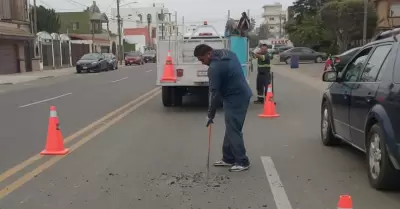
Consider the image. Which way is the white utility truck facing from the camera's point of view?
away from the camera

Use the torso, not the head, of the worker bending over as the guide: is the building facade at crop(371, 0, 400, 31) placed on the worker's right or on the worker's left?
on the worker's right

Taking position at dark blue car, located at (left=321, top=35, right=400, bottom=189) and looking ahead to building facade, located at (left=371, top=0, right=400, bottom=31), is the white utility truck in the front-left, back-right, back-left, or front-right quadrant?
front-left

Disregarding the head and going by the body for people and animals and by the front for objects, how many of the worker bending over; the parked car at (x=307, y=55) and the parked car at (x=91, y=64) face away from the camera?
0

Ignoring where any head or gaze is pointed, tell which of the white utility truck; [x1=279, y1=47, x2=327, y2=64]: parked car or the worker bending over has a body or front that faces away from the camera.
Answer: the white utility truck

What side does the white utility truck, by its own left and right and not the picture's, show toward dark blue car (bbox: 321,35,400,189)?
back

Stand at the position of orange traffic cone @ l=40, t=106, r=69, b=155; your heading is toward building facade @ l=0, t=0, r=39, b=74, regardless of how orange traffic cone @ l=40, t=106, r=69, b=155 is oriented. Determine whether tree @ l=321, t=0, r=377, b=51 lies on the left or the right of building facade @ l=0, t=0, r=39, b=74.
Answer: right

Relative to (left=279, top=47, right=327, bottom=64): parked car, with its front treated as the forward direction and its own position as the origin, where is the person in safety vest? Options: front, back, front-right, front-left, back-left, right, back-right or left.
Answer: right

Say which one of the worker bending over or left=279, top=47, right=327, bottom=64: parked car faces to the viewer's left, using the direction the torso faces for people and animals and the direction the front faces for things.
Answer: the worker bending over

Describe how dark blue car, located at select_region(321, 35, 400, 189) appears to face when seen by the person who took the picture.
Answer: facing away from the viewer and to the left of the viewer

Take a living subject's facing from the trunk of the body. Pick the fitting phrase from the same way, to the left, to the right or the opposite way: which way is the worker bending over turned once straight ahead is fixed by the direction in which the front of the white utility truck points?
to the left

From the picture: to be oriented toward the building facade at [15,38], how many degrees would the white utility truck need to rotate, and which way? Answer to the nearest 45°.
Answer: approximately 45° to its left

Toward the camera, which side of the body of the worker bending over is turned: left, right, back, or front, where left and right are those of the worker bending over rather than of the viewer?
left

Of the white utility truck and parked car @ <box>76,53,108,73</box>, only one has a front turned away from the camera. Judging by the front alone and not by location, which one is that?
the white utility truck
